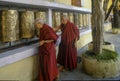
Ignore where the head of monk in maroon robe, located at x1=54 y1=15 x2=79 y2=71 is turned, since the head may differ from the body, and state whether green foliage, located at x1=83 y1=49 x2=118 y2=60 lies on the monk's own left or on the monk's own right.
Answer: on the monk's own left

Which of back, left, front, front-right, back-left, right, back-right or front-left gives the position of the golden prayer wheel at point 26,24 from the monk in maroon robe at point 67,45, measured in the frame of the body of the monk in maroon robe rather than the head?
front

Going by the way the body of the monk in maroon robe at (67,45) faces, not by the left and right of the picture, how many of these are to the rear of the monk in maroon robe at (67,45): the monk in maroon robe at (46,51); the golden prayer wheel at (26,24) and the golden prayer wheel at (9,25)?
0

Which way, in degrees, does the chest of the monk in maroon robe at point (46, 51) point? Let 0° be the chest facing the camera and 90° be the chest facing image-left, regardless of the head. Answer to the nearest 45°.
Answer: approximately 90°

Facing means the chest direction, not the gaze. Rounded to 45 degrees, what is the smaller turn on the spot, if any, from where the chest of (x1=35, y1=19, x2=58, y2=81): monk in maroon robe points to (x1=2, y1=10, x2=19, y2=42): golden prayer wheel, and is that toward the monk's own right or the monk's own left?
approximately 45° to the monk's own left

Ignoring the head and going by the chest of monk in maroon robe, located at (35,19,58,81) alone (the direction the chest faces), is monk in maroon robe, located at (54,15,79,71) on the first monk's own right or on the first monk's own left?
on the first monk's own right

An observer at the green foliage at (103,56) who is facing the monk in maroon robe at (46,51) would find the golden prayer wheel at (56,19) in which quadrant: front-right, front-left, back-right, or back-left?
front-right

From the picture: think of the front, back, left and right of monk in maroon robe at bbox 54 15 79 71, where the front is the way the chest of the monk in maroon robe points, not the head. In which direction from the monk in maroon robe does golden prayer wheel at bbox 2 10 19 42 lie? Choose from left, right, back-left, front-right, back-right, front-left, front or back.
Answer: front

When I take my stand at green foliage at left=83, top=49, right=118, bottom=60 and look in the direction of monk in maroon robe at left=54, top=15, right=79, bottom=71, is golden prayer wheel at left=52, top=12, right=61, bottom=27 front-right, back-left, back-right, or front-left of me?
front-right

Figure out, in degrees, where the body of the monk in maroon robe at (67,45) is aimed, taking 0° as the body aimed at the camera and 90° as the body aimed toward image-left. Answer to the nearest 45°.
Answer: approximately 45°
